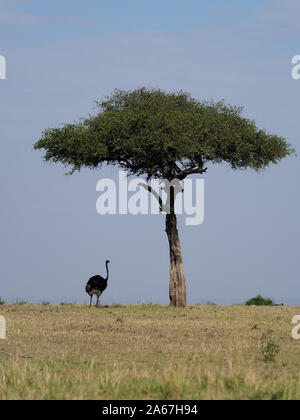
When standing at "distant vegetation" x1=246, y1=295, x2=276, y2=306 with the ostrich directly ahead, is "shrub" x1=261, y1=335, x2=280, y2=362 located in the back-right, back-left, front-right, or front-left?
front-left

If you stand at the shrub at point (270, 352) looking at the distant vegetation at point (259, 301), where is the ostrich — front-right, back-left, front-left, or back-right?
front-left

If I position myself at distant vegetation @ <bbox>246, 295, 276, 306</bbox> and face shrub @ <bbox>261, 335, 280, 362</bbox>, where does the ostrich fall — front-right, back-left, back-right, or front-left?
front-right

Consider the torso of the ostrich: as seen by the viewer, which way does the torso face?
to the viewer's right

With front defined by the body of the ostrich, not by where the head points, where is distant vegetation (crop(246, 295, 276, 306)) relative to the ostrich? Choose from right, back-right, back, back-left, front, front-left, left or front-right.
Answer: front-left

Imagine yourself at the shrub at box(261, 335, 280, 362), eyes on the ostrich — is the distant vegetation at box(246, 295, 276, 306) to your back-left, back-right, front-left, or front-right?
front-right

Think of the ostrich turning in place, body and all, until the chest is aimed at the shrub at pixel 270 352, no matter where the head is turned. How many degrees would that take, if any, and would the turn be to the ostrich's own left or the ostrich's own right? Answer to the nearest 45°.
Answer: approximately 90° to the ostrich's own right

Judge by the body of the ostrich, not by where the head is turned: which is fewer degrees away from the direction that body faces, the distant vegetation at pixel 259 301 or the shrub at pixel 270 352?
the distant vegetation
